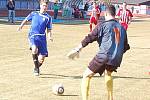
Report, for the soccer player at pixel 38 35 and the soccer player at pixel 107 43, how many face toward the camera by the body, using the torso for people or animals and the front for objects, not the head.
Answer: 1

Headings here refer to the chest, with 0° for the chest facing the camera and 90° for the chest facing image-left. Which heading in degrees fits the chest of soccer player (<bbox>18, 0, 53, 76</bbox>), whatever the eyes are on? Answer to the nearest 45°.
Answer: approximately 0°

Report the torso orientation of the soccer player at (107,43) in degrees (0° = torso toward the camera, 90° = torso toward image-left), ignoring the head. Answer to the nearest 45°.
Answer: approximately 135°

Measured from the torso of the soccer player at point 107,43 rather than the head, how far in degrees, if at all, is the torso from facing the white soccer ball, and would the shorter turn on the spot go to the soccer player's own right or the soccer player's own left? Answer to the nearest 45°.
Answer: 0° — they already face it
